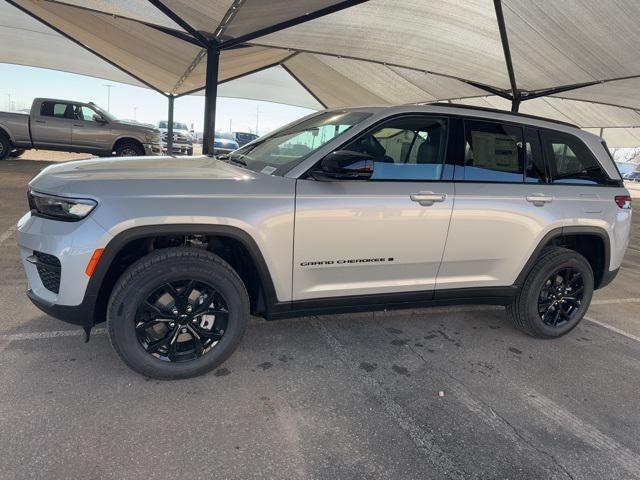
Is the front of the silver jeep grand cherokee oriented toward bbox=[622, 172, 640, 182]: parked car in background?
no

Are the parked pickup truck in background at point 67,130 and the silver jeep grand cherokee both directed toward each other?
no

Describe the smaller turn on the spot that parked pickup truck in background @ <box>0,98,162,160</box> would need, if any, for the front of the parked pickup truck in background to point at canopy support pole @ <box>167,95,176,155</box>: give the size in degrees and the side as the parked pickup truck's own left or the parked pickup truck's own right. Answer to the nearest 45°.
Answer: approximately 45° to the parked pickup truck's own left

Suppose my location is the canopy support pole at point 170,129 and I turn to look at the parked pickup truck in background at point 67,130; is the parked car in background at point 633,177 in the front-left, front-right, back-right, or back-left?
back-left

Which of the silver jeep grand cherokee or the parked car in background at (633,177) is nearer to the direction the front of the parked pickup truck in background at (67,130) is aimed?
the parked car in background

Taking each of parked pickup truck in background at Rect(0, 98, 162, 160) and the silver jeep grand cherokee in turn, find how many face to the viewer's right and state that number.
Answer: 1

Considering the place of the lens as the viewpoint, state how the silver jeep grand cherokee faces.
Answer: facing the viewer and to the left of the viewer

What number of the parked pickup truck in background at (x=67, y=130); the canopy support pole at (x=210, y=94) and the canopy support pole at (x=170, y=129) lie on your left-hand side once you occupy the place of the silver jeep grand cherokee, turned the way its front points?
0

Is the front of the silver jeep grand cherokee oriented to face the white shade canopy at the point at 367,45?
no

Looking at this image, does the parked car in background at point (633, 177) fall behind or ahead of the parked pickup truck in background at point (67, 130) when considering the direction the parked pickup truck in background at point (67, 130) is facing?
ahead

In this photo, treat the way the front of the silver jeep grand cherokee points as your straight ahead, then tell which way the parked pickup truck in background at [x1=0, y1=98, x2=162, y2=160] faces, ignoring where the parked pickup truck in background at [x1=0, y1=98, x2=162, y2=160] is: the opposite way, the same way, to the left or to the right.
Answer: the opposite way

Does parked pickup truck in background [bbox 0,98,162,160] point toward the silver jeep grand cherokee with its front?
no

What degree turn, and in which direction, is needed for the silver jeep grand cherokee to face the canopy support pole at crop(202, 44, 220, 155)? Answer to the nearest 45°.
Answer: approximately 135° to its right

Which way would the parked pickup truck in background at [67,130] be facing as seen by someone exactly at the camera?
facing to the right of the viewer
